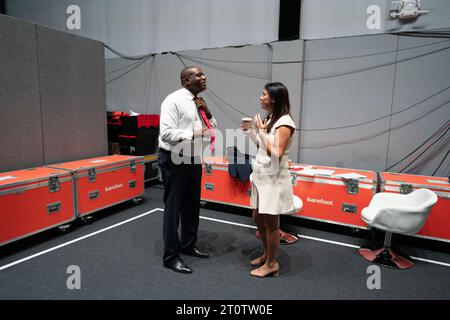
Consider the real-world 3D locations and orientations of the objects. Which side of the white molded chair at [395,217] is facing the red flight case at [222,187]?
front

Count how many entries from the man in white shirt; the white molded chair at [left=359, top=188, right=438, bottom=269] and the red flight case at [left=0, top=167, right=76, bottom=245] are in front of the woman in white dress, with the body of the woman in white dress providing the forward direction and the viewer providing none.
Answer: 2

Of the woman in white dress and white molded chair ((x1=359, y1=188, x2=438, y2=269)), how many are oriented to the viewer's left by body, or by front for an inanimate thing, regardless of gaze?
2

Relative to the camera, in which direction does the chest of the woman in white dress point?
to the viewer's left

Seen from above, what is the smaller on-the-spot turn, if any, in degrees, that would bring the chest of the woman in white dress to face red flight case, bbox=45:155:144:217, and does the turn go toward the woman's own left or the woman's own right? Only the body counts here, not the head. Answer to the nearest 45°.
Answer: approximately 45° to the woman's own right

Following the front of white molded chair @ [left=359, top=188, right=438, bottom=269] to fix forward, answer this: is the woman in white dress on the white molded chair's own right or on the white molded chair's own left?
on the white molded chair's own left

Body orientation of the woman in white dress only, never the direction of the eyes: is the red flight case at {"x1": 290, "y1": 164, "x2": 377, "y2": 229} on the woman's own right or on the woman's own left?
on the woman's own right

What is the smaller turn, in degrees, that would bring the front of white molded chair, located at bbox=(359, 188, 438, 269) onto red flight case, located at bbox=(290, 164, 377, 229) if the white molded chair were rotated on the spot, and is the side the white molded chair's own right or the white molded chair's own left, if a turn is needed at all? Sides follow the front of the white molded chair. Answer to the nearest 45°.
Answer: approximately 45° to the white molded chair's own right

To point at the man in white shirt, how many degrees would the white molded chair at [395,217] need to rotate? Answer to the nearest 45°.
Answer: approximately 45° to its left

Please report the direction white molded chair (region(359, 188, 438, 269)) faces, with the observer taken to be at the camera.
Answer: facing to the left of the viewer

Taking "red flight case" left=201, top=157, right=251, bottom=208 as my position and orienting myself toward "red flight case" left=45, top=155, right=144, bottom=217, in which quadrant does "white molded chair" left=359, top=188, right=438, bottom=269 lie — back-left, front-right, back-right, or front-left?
back-left

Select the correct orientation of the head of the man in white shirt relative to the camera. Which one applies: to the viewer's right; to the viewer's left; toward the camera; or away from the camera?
to the viewer's right
